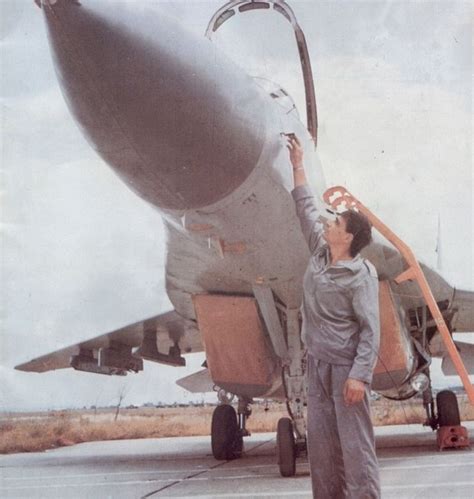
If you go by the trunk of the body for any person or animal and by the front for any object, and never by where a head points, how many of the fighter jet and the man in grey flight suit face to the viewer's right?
0

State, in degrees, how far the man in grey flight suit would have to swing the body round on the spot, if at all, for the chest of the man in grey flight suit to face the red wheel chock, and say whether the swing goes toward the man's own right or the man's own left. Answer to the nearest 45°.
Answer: approximately 135° to the man's own right

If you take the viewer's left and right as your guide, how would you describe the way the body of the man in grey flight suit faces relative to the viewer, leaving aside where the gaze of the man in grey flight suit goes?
facing the viewer and to the left of the viewer
